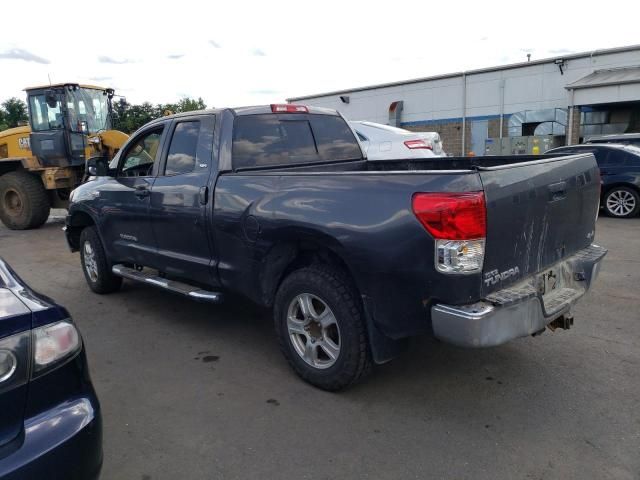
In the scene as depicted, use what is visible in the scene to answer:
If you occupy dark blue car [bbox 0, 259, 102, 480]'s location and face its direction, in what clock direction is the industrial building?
The industrial building is roughly at 2 o'clock from the dark blue car.

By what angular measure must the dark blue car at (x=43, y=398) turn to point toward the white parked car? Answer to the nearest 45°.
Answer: approximately 45° to its right

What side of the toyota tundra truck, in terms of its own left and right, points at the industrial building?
right

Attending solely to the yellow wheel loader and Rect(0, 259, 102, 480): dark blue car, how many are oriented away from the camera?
1

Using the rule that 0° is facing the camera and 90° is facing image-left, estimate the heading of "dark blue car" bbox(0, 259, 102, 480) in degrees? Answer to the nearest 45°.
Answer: approximately 180°

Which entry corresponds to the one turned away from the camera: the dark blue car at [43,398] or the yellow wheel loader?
the dark blue car

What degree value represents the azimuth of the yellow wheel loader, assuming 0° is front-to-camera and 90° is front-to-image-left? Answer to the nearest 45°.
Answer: approximately 315°

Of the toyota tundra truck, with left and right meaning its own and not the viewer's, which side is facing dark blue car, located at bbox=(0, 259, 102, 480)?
left

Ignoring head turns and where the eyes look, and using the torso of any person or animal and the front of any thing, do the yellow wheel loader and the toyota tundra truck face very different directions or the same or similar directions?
very different directions

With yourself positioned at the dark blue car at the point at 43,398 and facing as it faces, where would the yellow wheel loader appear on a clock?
The yellow wheel loader is roughly at 12 o'clock from the dark blue car.

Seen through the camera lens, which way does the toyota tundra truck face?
facing away from the viewer and to the left of the viewer
